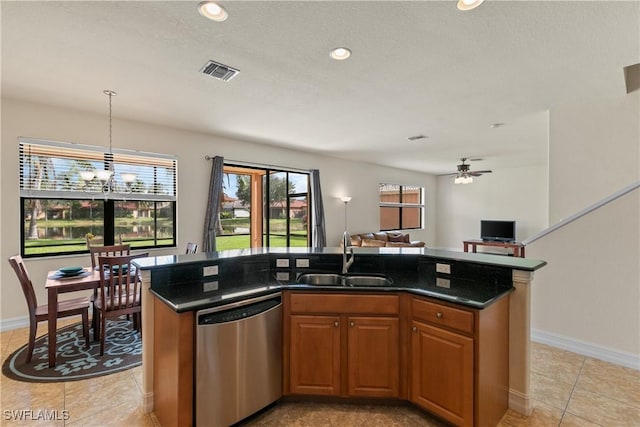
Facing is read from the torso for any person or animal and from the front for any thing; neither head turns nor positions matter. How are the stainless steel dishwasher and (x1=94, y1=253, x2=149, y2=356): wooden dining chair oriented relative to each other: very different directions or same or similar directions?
very different directions

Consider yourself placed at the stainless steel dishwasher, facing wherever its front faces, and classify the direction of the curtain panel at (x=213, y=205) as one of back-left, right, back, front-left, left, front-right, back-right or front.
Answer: back-left

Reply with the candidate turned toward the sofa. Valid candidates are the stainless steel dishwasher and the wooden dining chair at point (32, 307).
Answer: the wooden dining chair

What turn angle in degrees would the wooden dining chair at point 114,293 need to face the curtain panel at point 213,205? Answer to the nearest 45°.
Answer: approximately 90° to its right

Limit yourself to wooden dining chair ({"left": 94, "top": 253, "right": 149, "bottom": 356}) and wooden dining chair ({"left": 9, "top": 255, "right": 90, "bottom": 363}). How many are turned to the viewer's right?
1

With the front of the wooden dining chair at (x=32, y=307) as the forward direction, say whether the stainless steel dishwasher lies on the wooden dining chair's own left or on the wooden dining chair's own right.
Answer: on the wooden dining chair's own right

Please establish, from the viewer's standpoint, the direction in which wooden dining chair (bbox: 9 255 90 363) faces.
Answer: facing to the right of the viewer

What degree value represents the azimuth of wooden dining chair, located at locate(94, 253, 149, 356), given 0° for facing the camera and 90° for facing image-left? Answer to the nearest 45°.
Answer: approximately 135°

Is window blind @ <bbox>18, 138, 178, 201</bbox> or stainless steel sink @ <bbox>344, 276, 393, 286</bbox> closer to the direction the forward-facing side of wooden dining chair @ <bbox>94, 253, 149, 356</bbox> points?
the window blind

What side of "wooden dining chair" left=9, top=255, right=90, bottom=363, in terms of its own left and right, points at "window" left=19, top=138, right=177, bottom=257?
left

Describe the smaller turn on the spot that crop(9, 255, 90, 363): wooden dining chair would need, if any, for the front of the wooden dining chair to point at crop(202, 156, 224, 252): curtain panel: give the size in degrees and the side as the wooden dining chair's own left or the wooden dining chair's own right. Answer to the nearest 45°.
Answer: approximately 45° to the wooden dining chair's own left
